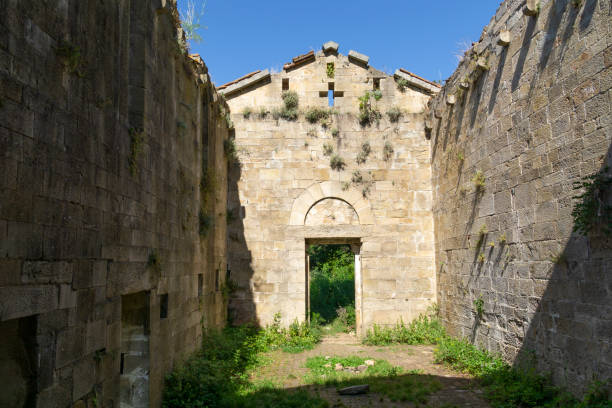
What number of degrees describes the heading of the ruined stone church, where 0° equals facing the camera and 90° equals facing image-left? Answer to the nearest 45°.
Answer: approximately 180°
